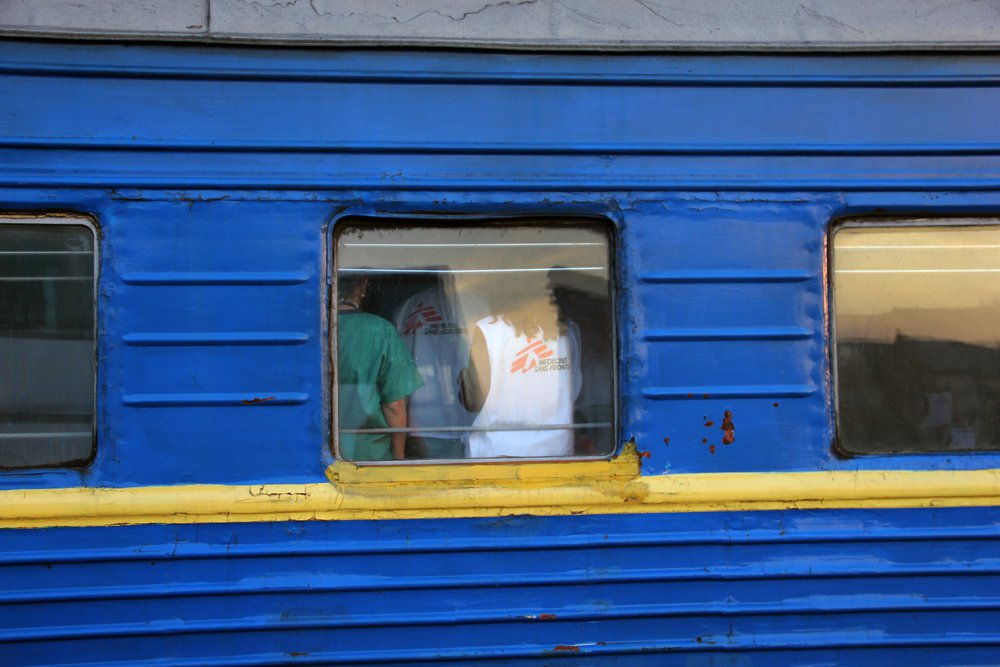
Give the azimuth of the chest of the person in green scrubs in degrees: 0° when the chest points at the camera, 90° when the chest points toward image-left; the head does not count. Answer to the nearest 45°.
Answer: approximately 180°
